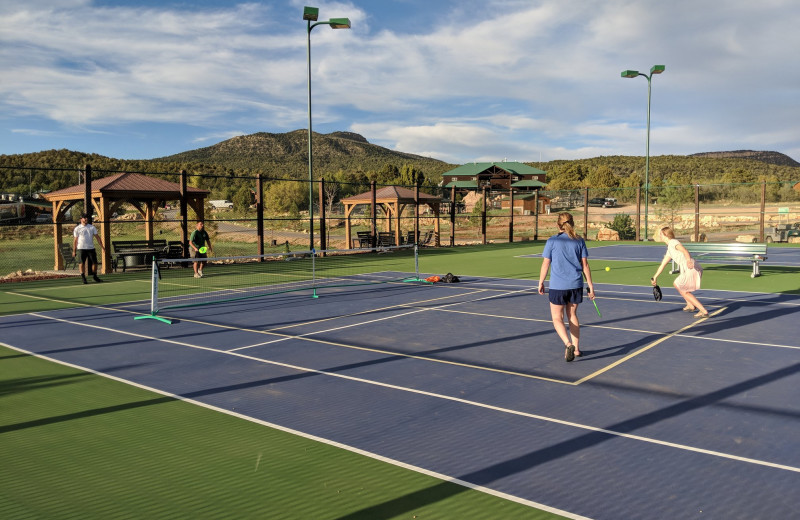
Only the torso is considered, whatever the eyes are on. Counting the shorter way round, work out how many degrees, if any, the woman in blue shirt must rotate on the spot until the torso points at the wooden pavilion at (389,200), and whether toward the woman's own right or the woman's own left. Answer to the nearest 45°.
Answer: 0° — they already face it

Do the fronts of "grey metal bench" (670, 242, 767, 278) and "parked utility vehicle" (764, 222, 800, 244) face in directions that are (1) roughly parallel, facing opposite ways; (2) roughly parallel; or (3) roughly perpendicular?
roughly perpendicular

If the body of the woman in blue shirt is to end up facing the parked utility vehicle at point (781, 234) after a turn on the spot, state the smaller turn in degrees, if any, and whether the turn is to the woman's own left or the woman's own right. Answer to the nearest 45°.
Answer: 0° — they already face it

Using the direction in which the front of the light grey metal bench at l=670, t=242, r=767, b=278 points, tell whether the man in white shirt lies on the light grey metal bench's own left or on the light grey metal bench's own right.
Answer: on the light grey metal bench's own right

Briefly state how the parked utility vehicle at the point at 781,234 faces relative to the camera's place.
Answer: facing to the left of the viewer

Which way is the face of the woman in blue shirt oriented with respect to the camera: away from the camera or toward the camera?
away from the camera

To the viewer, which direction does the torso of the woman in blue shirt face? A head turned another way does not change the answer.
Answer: away from the camera

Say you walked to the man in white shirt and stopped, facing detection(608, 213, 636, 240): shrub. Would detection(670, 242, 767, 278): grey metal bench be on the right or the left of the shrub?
right

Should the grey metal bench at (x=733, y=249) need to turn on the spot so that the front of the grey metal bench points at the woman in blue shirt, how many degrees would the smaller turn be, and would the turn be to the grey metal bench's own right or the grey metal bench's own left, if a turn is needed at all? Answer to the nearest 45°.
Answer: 0° — it already faces them

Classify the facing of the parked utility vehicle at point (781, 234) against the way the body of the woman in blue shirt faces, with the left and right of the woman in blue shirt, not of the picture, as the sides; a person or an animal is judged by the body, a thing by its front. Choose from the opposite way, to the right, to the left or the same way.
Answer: to the left
